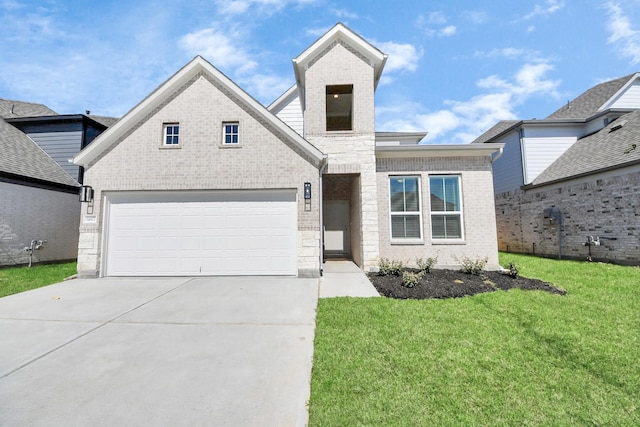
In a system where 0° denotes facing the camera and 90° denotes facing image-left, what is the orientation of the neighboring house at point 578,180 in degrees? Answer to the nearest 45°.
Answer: approximately 315°

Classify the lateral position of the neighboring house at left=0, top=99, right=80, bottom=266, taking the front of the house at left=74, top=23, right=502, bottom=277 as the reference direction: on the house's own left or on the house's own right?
on the house's own right

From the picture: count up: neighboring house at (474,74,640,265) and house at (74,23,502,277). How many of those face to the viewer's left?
0

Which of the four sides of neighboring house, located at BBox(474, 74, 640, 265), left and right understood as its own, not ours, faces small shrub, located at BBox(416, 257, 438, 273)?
right

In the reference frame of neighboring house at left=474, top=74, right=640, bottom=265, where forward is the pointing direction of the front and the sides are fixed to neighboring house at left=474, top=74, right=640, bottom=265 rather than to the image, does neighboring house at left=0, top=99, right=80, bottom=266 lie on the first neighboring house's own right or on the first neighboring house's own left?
on the first neighboring house's own right

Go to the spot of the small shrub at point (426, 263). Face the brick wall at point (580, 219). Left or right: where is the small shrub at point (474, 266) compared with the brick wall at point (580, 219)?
right

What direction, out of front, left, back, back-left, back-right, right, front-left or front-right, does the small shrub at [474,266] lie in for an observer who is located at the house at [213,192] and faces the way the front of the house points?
left

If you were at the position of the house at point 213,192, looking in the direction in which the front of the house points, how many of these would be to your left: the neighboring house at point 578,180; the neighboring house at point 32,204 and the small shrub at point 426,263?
2

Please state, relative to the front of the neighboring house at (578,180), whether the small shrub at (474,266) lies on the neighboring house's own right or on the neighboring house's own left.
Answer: on the neighboring house's own right

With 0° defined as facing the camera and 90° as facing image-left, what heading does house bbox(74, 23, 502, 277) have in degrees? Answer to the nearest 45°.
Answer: approximately 0°

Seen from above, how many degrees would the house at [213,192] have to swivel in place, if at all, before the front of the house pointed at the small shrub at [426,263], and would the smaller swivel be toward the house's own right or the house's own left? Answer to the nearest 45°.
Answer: approximately 90° to the house's own left

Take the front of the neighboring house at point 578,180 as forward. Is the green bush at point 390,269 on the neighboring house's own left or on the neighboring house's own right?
on the neighboring house's own right

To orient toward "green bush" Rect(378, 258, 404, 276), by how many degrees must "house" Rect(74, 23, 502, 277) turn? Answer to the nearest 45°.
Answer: approximately 90° to its left

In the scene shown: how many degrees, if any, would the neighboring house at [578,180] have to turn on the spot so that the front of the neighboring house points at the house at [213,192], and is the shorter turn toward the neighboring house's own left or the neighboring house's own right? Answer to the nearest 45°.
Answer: approximately 90° to the neighboring house's own right

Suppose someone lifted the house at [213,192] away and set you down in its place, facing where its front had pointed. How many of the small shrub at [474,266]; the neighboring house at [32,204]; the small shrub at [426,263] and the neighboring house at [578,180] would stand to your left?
3
